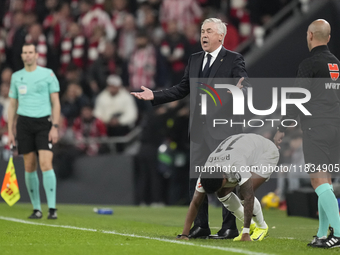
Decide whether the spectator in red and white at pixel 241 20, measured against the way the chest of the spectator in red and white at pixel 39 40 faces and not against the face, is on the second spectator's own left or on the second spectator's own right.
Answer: on the second spectator's own left

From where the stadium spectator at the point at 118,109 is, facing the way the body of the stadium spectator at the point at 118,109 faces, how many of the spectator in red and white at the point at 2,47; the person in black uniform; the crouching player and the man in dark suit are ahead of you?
3

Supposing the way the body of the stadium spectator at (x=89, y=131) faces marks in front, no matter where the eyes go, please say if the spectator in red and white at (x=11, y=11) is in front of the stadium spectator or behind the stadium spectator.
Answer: behind

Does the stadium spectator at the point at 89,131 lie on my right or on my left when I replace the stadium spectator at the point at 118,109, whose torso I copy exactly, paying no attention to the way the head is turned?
on my right

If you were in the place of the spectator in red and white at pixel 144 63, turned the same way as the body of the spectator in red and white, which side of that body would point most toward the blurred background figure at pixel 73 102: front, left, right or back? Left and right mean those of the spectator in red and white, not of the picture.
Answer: right
